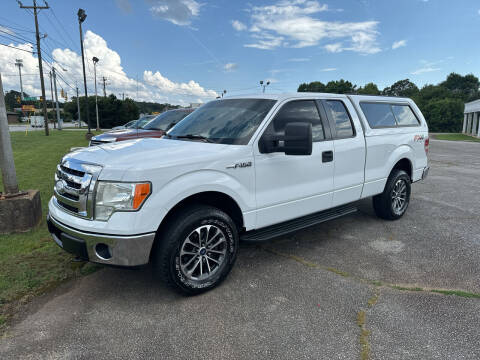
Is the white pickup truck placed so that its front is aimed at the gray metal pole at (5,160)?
no

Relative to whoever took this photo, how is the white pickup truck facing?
facing the viewer and to the left of the viewer

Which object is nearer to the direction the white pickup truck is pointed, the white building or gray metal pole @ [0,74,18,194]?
the gray metal pole

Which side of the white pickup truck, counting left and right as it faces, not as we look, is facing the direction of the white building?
back
